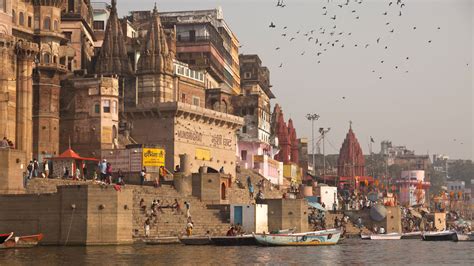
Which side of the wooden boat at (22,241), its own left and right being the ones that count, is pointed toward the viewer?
right
